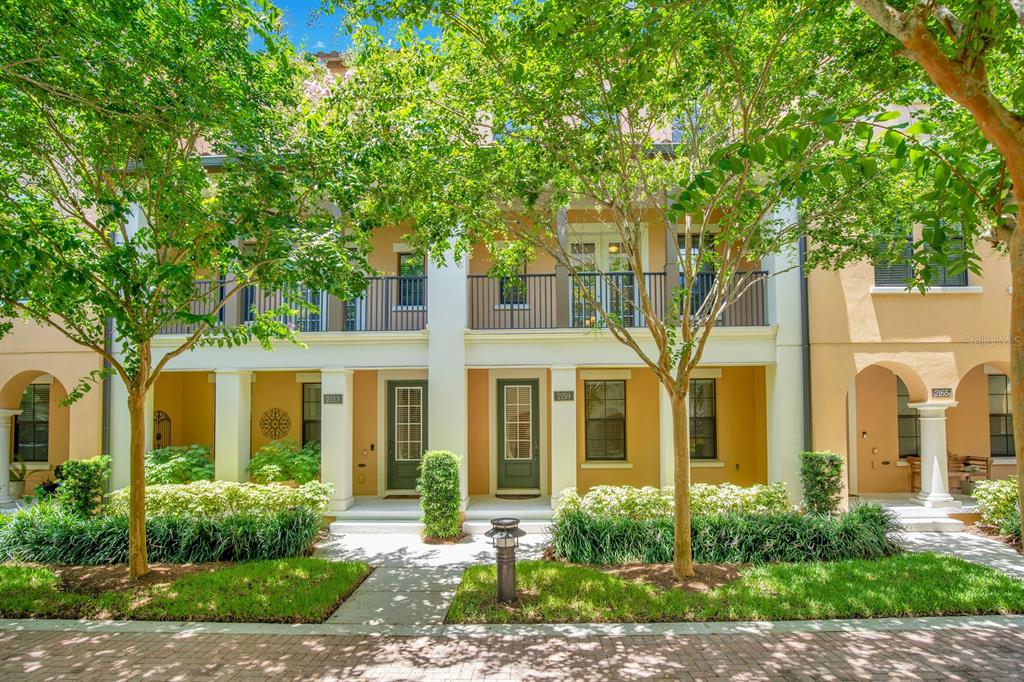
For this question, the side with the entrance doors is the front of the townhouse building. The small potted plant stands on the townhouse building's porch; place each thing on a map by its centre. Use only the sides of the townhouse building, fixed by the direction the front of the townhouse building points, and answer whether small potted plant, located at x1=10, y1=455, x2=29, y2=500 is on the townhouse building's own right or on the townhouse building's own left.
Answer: on the townhouse building's own right

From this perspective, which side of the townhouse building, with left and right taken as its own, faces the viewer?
front

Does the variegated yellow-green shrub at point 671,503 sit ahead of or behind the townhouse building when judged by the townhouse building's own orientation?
ahead

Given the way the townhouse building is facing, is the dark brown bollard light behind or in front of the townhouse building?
in front

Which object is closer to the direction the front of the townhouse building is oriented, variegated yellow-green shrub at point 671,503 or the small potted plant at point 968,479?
the variegated yellow-green shrub

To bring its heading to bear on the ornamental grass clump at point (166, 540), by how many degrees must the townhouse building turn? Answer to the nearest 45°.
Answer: approximately 45° to its right

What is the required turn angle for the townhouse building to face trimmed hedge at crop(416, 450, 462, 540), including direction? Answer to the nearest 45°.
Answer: approximately 45° to its right
